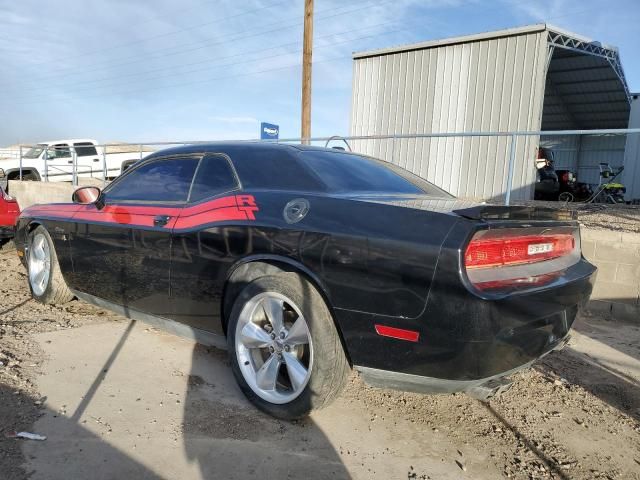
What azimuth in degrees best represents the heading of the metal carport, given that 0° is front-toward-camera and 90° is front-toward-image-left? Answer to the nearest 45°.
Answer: approximately 315°

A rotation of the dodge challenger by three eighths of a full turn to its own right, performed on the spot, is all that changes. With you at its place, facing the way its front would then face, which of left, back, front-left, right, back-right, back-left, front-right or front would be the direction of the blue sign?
left

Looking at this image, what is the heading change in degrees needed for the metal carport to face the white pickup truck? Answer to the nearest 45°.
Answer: approximately 135° to its right

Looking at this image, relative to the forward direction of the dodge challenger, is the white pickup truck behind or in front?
in front

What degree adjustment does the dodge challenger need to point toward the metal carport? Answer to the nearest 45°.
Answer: approximately 45° to its right

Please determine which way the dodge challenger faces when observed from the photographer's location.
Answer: facing away from the viewer and to the left of the viewer

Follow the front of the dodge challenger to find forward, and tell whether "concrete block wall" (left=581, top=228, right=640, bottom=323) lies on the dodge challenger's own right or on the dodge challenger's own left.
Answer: on the dodge challenger's own right

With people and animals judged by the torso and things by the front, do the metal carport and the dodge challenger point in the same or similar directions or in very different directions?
very different directions
